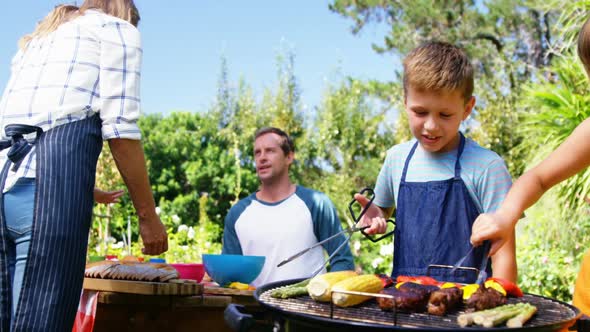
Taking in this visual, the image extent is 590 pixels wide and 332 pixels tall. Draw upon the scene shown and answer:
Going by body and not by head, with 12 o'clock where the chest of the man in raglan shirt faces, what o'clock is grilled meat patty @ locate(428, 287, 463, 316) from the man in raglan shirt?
The grilled meat patty is roughly at 10 o'clock from the man in raglan shirt.

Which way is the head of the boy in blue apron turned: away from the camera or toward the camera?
toward the camera

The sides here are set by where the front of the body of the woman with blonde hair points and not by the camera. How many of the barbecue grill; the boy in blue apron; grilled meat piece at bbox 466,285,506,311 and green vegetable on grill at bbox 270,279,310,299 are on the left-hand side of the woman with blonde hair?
0

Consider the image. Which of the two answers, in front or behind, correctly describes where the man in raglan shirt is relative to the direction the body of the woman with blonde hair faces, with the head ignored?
in front

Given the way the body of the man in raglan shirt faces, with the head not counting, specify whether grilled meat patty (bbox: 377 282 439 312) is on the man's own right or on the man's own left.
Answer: on the man's own left

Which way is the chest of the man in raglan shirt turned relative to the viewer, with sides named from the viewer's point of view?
facing the viewer and to the left of the viewer

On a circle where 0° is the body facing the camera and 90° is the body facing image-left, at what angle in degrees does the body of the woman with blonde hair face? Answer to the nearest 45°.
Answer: approximately 225°

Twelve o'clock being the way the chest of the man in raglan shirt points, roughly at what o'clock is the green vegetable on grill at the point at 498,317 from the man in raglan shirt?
The green vegetable on grill is roughly at 10 o'clock from the man in raglan shirt.

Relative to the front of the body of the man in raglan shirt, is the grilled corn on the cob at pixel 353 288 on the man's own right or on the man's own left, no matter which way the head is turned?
on the man's own left

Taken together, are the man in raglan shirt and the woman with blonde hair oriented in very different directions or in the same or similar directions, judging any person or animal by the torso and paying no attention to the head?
very different directions

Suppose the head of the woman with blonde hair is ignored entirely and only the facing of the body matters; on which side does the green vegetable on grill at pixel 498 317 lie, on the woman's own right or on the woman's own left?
on the woman's own right

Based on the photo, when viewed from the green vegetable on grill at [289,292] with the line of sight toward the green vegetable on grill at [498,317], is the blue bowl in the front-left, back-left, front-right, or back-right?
back-left

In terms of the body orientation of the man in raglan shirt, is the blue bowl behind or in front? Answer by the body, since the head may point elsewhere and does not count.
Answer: in front

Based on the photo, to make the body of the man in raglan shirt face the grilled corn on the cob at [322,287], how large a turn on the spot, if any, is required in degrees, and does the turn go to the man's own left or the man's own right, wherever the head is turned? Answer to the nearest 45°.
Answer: approximately 45° to the man's own left

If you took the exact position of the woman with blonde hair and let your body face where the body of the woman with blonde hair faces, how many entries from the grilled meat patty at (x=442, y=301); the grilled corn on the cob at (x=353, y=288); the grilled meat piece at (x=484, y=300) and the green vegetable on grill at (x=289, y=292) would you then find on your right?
4

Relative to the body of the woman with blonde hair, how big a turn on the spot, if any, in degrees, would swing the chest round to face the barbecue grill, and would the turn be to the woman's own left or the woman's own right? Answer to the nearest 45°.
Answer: approximately 90° to the woman's own right
